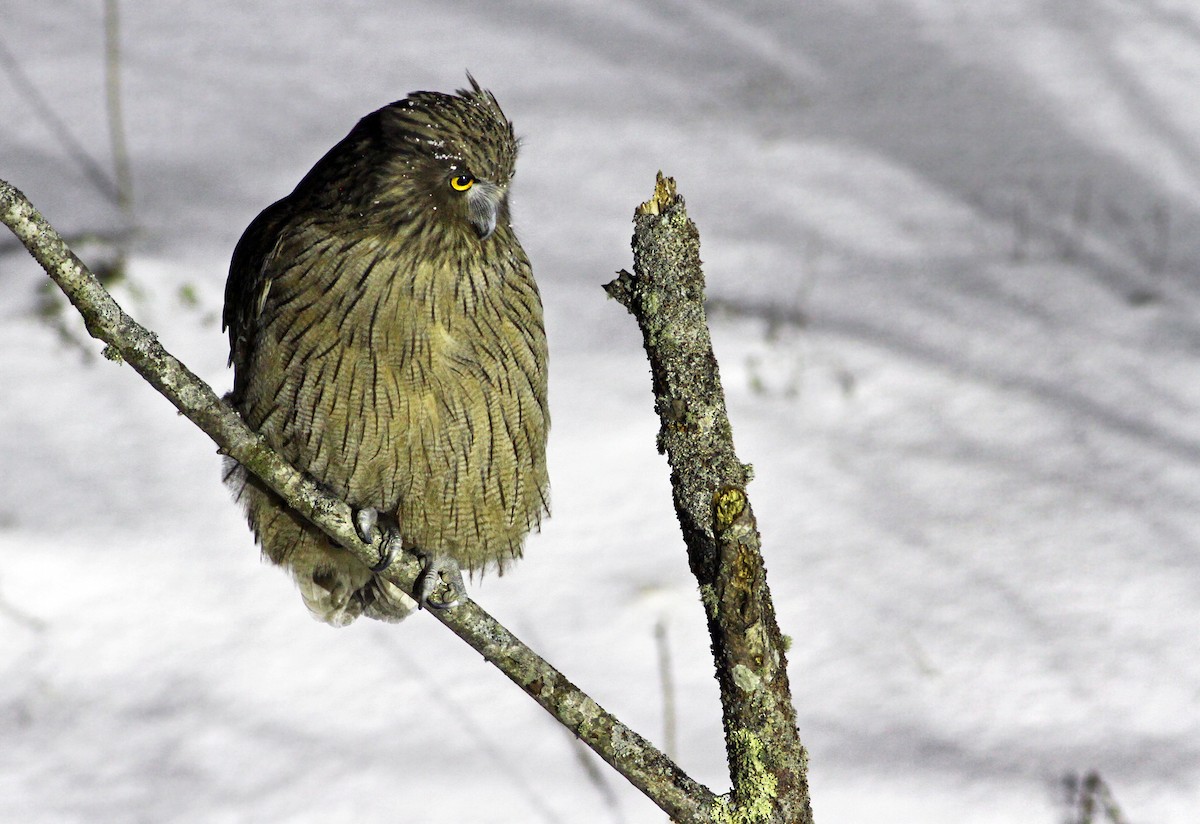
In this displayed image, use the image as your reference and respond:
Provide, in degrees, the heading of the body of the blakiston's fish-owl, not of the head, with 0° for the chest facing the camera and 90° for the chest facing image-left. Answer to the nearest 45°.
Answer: approximately 315°
